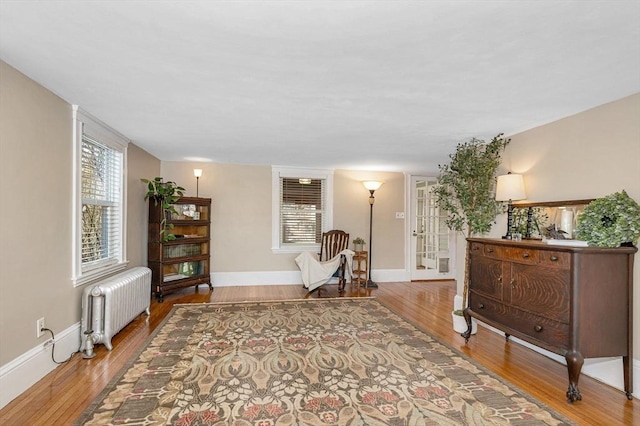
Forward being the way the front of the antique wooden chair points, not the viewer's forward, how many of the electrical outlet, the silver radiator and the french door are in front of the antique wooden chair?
2

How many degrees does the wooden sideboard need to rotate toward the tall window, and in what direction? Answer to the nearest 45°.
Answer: approximately 45° to its right

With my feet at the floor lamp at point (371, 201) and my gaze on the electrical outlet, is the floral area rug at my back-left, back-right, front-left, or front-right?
front-left

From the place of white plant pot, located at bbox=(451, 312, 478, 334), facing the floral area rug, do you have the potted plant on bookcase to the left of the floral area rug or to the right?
right

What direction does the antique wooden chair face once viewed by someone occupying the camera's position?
facing the viewer and to the left of the viewer

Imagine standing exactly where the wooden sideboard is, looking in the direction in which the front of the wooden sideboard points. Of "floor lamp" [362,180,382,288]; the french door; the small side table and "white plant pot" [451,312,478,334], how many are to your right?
4

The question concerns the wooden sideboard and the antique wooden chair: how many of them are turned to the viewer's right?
0

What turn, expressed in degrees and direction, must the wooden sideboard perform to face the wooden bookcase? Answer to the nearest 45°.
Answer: approximately 45° to its right

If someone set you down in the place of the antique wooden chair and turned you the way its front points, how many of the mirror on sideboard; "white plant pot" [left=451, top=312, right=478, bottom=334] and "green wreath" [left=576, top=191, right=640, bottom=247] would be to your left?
3

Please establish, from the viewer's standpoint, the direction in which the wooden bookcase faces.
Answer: facing the viewer and to the right of the viewer

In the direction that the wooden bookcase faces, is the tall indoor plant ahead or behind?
ahead

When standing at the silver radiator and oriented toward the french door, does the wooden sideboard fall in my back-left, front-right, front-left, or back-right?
front-right

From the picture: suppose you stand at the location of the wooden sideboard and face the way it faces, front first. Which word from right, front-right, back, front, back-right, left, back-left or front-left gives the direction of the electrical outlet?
front

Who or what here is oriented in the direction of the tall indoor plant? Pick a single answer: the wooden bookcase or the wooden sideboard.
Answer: the wooden bookcase

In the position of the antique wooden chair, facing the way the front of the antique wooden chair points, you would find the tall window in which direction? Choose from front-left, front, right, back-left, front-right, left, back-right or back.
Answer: front

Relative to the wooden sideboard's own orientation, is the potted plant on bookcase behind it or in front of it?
in front

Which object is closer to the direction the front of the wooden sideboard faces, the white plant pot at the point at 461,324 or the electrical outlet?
the electrical outlet

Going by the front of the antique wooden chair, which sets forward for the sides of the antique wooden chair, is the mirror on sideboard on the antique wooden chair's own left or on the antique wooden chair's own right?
on the antique wooden chair's own left
